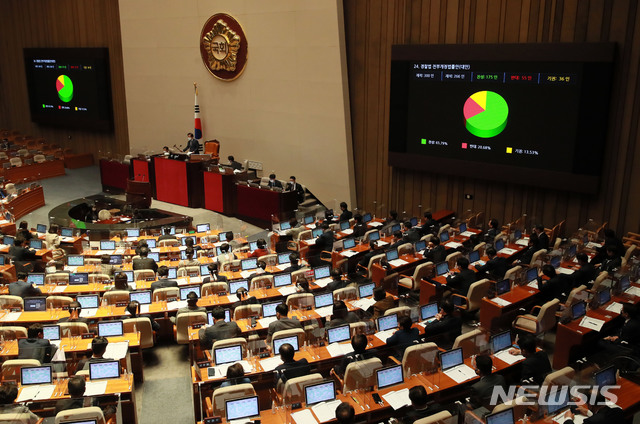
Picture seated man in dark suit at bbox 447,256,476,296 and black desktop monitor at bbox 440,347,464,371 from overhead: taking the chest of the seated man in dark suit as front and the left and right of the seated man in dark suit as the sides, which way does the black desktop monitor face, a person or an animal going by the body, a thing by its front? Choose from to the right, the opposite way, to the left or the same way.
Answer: the opposite way

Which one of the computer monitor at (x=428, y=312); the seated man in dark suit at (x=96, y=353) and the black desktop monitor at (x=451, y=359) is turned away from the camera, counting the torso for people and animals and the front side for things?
the seated man in dark suit

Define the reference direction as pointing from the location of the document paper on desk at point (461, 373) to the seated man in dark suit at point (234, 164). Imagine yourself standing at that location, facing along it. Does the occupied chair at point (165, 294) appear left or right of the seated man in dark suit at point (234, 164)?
left

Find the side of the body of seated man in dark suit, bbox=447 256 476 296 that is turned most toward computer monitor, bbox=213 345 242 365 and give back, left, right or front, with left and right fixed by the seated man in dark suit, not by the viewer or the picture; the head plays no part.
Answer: left

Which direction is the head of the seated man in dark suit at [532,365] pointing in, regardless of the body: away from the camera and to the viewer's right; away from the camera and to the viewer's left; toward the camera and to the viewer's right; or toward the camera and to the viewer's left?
away from the camera and to the viewer's left

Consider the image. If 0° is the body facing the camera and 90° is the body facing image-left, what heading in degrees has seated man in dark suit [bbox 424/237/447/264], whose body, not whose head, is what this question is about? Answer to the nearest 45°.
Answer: approximately 135°

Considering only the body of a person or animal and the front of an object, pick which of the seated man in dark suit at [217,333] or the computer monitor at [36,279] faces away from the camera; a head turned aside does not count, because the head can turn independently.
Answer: the seated man in dark suit

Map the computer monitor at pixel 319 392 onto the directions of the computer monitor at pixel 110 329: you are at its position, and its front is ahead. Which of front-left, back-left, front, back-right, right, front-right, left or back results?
front-left

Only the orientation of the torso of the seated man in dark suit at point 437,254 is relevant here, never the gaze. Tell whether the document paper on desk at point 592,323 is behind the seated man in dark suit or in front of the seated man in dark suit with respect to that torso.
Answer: behind

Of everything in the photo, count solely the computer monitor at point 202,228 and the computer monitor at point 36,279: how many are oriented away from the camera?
0

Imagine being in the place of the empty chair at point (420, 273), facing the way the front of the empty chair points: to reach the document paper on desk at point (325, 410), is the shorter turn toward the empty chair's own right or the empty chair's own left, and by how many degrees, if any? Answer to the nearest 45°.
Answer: approximately 135° to the empty chair's own left

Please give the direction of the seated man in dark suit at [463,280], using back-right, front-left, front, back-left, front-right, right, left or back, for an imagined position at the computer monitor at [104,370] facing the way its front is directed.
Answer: left

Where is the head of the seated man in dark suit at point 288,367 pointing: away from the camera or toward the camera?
away from the camera

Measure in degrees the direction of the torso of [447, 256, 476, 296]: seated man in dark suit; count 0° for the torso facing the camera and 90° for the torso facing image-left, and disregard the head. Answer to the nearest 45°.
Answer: approximately 135°

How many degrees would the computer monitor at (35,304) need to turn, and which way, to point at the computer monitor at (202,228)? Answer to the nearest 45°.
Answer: approximately 135° to its left

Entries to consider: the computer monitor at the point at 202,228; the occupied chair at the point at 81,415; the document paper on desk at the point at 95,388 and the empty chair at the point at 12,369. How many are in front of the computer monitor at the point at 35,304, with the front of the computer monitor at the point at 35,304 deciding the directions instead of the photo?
3

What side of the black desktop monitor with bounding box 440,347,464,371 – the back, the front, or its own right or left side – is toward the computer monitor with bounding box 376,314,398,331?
back

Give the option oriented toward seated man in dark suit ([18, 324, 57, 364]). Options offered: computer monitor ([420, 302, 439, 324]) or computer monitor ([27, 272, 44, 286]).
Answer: computer monitor ([27, 272, 44, 286])
